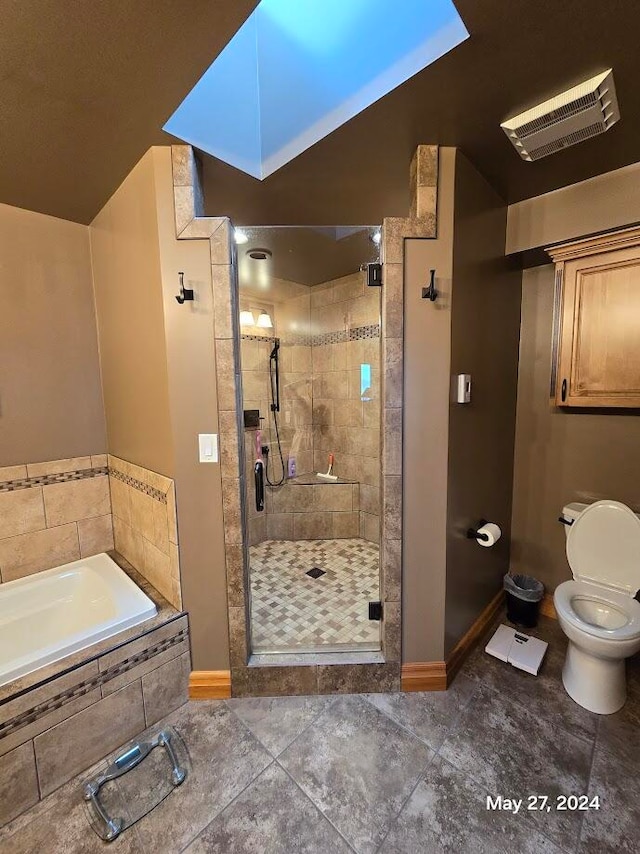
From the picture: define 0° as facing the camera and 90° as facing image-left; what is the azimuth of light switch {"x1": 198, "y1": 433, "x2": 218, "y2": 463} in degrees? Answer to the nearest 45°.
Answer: approximately 0°

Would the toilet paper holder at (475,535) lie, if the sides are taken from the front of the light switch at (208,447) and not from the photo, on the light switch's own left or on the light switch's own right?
on the light switch's own left

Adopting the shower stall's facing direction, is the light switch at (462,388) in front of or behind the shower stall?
in front

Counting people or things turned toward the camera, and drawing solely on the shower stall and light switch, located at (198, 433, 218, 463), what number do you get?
2

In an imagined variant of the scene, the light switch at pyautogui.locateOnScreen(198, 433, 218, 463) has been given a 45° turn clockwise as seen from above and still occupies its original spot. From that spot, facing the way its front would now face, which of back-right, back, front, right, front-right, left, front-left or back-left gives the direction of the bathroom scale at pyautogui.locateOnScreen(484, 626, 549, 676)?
back-left
